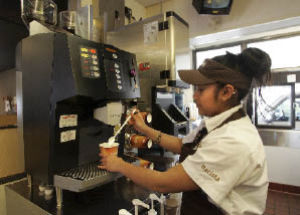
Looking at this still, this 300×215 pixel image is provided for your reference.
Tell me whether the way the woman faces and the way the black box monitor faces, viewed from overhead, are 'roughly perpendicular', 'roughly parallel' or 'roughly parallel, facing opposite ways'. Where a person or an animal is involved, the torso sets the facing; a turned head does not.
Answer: roughly perpendicular

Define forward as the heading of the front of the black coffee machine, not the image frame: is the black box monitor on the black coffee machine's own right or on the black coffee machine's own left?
on the black coffee machine's own left

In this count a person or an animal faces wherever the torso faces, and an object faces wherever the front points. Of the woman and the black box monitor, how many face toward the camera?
1

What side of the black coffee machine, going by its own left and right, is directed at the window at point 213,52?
left

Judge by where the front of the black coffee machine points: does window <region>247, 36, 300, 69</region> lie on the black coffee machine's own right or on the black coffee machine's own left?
on the black coffee machine's own left

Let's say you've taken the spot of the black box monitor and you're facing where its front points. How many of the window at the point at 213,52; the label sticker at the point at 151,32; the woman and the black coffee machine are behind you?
1

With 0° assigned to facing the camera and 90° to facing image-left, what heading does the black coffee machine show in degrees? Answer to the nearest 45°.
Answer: approximately 315°

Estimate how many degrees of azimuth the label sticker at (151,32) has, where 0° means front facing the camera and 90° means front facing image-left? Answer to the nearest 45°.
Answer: approximately 45°

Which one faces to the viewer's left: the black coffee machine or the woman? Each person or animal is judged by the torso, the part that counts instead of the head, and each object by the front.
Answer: the woman

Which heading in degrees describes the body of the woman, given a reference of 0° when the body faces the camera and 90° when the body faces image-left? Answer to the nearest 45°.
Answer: approximately 90°

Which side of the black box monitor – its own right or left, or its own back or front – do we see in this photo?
front

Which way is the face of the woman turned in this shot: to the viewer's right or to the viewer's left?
to the viewer's left
